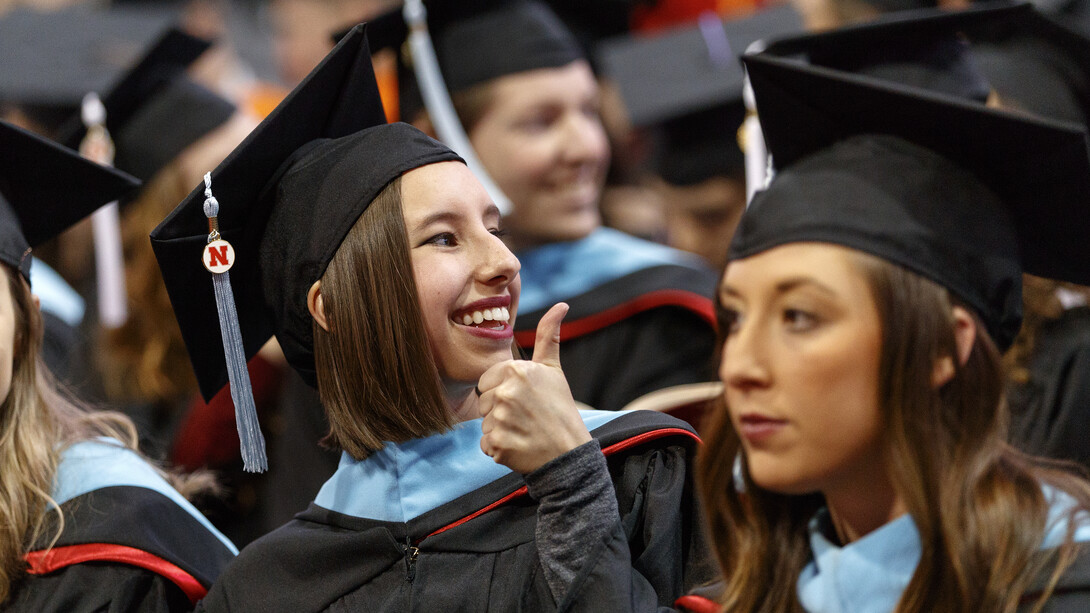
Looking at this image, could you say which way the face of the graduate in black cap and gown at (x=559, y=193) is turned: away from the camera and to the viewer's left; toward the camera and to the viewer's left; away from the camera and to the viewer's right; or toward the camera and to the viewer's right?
toward the camera and to the viewer's right

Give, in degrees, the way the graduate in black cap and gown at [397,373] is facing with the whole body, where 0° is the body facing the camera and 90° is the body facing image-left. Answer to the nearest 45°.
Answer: approximately 315°

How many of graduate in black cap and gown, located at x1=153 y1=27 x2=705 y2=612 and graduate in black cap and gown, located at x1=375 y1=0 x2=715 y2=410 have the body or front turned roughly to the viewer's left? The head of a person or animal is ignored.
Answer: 0

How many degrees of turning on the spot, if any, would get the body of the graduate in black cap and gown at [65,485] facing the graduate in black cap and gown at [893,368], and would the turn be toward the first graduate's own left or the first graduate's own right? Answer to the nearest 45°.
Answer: approximately 90° to the first graduate's own left

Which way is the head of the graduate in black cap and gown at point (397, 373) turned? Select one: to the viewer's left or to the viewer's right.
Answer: to the viewer's right

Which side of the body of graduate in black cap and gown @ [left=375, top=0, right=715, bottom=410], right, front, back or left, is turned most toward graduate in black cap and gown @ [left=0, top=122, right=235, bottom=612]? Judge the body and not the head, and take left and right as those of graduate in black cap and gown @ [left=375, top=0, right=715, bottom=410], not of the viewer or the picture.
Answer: front

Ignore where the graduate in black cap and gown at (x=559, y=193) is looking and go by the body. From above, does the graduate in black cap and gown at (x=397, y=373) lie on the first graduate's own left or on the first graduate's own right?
on the first graduate's own right

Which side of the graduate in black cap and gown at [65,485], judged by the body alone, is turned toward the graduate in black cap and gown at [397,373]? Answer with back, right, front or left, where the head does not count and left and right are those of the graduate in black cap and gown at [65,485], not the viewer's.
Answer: left

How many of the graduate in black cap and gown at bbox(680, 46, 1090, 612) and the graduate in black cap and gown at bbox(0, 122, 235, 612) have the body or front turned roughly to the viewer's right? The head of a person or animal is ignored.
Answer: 0

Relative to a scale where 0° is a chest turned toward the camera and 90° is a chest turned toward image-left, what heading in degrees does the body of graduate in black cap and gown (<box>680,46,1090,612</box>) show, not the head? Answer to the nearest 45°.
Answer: approximately 45°
